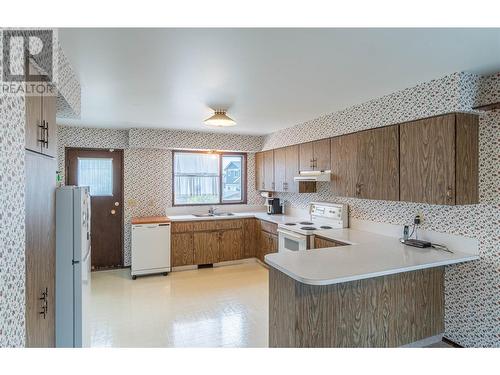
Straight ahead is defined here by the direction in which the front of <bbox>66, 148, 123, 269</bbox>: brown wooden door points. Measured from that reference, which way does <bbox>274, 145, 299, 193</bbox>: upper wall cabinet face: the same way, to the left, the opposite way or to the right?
to the right

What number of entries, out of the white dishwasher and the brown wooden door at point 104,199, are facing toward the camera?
2

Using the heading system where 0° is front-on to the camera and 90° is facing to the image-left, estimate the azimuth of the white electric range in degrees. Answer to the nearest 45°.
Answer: approximately 45°

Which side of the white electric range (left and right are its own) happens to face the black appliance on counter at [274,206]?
right

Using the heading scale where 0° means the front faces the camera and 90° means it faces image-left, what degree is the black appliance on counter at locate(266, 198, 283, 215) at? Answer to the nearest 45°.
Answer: approximately 45°

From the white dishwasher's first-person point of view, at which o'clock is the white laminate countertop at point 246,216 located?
The white laminate countertop is roughly at 9 o'clock from the white dishwasher.

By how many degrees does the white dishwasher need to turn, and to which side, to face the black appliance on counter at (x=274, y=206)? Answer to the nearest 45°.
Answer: approximately 90° to its left

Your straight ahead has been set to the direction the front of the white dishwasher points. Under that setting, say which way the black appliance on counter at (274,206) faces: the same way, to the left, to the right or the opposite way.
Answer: to the right

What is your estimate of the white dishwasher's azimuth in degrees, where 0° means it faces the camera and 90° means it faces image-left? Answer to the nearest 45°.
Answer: approximately 0°

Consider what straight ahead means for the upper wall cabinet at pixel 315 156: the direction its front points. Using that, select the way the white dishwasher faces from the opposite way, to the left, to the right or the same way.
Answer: to the left
